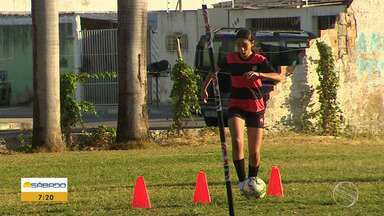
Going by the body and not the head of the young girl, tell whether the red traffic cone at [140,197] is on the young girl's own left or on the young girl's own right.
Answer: on the young girl's own right

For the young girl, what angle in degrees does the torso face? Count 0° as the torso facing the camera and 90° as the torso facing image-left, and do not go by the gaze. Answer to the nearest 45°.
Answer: approximately 0°

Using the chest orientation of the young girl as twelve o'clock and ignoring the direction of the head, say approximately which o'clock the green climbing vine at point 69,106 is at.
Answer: The green climbing vine is roughly at 5 o'clock from the young girl.

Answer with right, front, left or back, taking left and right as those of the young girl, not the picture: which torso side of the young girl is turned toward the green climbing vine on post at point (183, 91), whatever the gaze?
back

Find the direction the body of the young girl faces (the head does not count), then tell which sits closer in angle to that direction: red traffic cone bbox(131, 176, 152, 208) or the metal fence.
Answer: the red traffic cone

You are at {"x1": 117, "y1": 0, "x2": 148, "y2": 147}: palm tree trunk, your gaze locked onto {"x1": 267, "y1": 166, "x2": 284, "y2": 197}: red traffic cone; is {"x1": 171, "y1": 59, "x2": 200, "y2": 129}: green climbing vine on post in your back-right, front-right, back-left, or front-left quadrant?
back-left

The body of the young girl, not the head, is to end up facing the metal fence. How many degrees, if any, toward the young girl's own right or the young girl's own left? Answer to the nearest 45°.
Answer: approximately 180°
